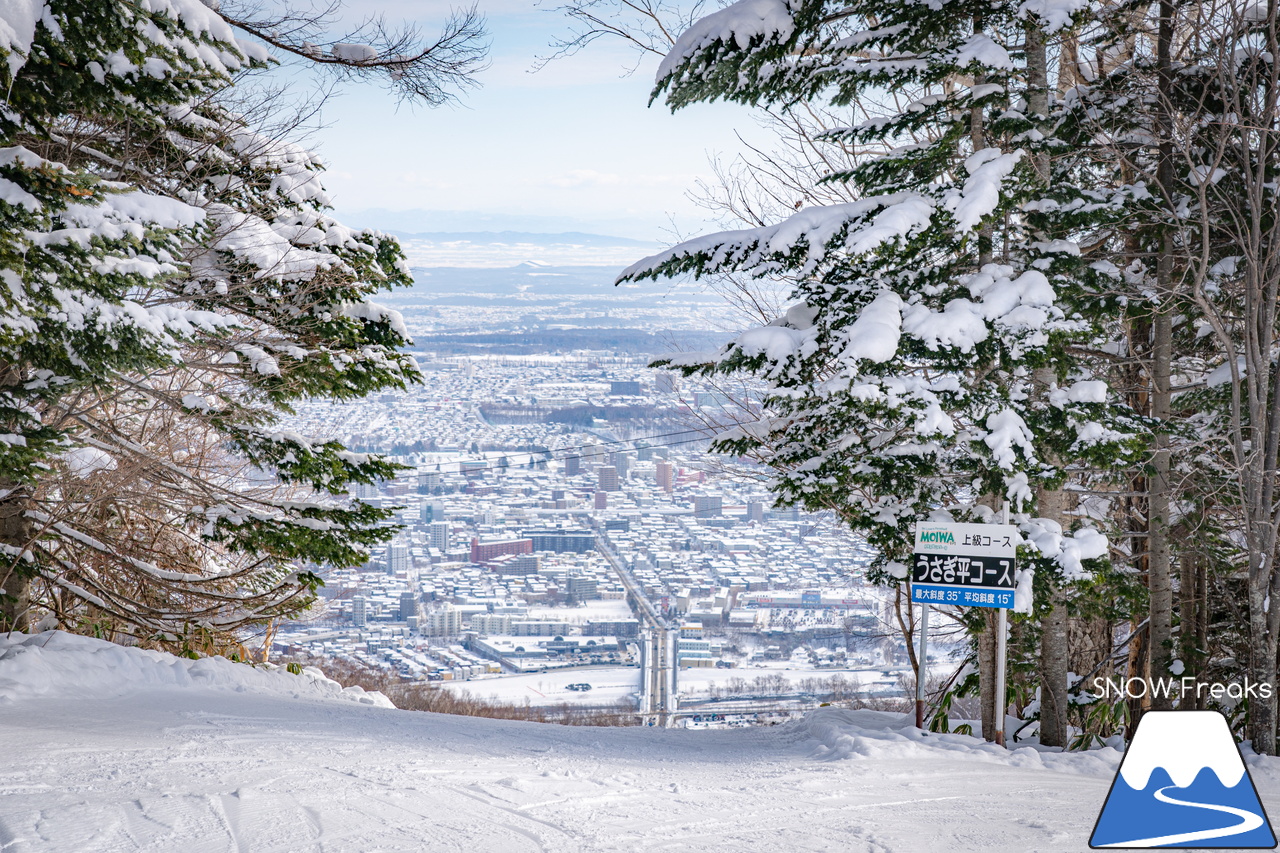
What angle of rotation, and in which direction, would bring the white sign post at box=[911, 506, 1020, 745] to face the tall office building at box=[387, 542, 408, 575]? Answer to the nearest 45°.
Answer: approximately 135° to its right

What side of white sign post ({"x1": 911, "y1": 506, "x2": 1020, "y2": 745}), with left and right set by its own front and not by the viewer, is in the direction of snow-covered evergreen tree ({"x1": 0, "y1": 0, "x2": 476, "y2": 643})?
right

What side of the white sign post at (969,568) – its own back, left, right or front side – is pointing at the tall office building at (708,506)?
back

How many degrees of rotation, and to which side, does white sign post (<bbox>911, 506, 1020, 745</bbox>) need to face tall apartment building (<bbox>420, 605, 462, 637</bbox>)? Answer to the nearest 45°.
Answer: approximately 135° to its right

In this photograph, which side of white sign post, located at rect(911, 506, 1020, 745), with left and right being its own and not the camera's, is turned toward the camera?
front

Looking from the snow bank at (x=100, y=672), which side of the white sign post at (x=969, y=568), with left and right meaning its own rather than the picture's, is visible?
right

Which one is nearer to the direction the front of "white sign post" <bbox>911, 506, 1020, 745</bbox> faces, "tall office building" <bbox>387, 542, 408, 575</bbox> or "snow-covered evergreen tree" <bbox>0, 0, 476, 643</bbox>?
the snow-covered evergreen tree
